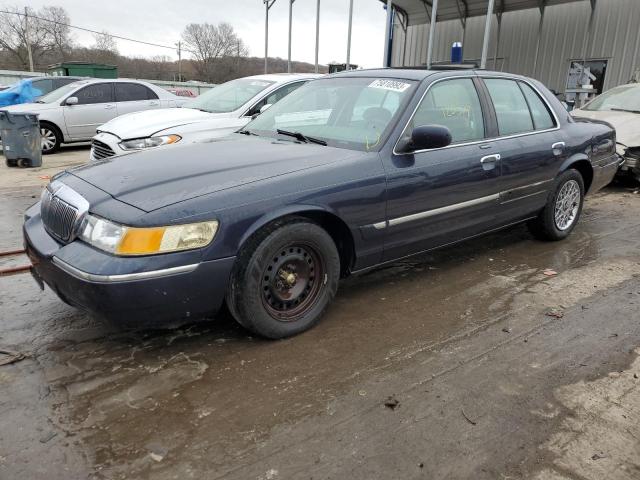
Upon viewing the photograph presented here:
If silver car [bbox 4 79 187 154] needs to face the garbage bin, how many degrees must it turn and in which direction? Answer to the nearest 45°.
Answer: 0° — it already faces it

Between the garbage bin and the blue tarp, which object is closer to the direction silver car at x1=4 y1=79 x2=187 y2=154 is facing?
the garbage bin

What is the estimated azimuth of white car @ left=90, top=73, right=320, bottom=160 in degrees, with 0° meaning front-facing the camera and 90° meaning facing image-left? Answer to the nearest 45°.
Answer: approximately 45°

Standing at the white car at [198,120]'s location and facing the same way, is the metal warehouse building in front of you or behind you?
behind

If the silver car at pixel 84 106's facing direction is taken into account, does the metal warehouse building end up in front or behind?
behind

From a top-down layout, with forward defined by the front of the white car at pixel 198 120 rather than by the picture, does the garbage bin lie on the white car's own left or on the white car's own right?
on the white car's own right

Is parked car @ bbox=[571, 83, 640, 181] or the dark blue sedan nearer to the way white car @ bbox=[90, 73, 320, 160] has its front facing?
the dark blue sedan

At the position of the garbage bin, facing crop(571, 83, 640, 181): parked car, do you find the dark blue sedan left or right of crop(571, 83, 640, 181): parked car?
right

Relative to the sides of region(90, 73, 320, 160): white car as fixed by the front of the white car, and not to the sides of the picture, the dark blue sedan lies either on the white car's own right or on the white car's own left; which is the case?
on the white car's own left

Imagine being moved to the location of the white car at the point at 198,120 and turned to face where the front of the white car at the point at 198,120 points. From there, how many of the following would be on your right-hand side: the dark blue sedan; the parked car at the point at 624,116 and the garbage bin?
1

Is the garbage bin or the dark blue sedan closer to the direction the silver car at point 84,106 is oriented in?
the garbage bin
